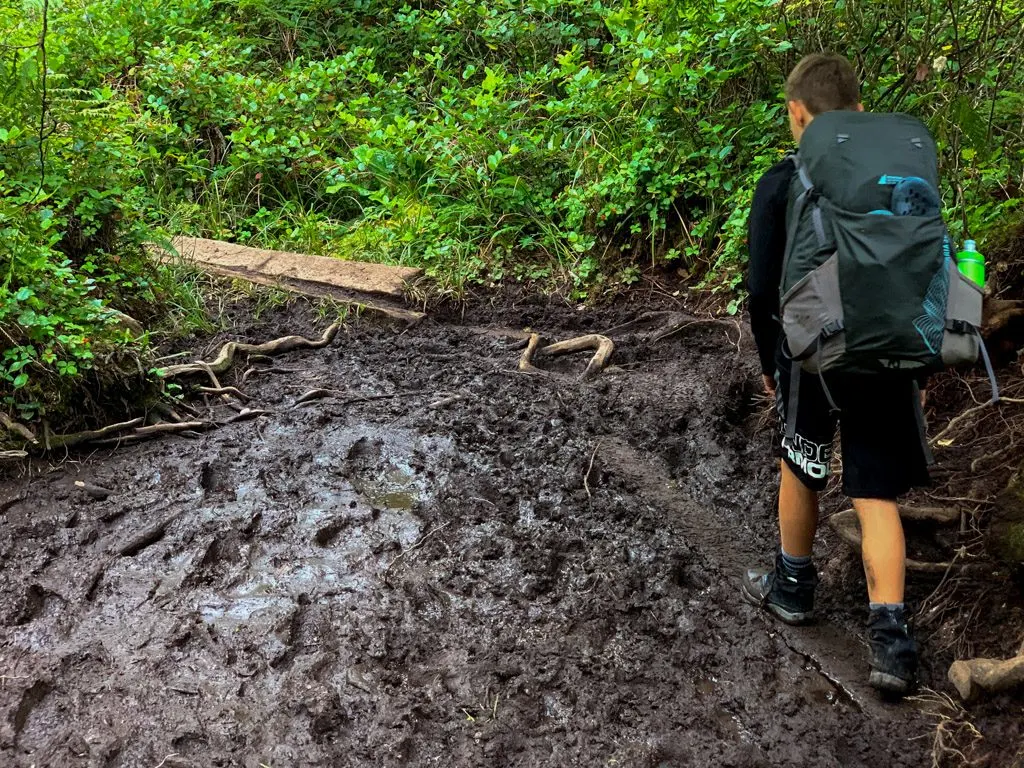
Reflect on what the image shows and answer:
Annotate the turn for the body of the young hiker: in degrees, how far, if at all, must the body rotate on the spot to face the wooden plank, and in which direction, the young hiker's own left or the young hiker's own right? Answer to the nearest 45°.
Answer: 0° — they already face it

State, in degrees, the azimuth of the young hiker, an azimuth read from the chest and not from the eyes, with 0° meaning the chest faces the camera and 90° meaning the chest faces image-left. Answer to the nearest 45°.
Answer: approximately 135°
